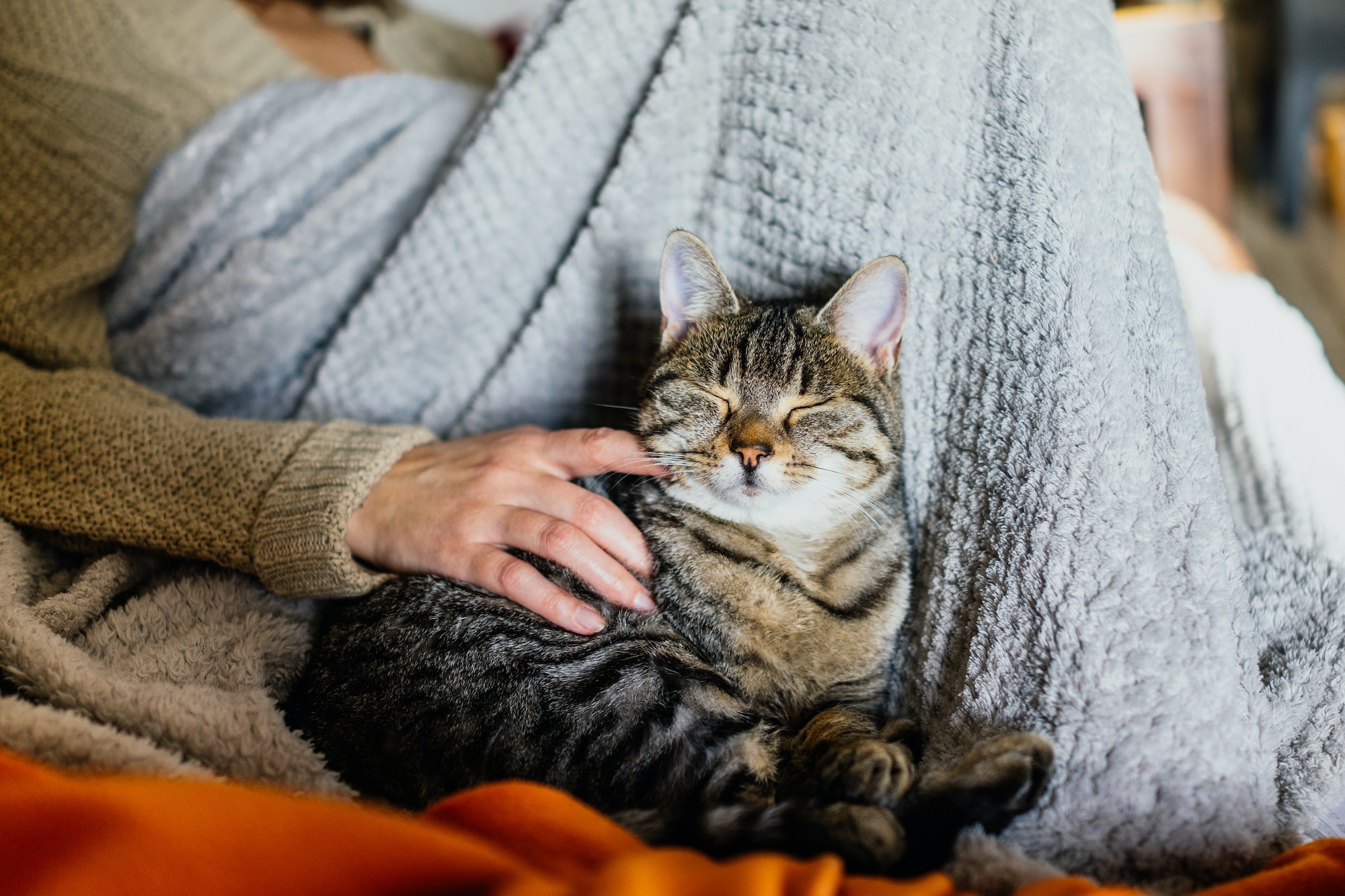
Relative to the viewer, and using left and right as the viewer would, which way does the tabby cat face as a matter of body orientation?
facing the viewer and to the right of the viewer
